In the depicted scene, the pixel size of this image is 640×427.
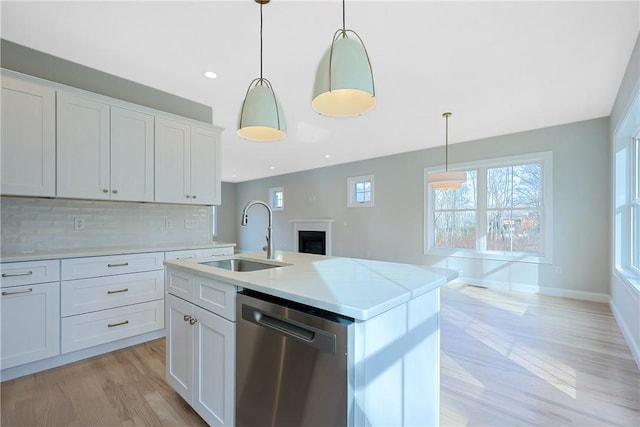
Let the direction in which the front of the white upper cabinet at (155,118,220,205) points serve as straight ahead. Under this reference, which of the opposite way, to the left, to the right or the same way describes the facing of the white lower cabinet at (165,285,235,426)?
to the right

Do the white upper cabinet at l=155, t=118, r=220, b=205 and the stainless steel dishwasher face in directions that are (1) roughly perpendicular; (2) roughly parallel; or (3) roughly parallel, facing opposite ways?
roughly perpendicular

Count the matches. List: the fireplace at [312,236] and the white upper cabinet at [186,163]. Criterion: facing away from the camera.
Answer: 0

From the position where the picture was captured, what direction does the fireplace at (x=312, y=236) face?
facing the viewer and to the left of the viewer

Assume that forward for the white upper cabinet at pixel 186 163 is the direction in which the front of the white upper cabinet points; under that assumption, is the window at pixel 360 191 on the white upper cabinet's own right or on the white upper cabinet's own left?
on the white upper cabinet's own left

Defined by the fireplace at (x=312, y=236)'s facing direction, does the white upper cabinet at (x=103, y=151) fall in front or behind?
in front

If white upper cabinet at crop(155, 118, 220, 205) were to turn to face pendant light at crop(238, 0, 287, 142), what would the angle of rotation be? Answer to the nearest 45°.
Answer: approximately 45° to its right

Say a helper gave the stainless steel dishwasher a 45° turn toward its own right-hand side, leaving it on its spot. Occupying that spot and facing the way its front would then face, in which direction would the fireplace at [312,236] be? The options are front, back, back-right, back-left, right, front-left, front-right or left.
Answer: right

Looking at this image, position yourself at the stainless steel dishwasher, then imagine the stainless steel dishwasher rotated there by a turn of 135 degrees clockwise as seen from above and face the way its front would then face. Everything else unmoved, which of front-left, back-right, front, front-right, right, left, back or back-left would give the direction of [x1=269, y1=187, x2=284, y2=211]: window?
front

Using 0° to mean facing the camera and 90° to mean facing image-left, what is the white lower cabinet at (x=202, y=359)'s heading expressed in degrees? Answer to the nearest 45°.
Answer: approximately 45°

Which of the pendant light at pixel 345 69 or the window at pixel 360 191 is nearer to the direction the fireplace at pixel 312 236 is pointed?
the pendant light

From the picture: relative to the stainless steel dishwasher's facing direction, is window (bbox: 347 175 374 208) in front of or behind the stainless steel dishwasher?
behind

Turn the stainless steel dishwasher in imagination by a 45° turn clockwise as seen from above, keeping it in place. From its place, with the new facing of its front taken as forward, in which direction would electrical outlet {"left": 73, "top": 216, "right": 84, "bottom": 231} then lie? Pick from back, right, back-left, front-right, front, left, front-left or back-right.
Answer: front-right

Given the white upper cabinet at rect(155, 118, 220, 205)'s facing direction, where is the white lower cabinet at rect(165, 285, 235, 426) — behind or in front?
in front

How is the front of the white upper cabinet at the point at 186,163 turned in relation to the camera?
facing the viewer and to the right of the viewer

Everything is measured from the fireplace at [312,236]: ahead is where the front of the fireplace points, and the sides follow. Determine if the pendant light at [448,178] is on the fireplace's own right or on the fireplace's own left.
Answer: on the fireplace's own left

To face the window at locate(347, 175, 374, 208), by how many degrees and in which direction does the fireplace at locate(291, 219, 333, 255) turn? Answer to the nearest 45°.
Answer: approximately 90° to its left
